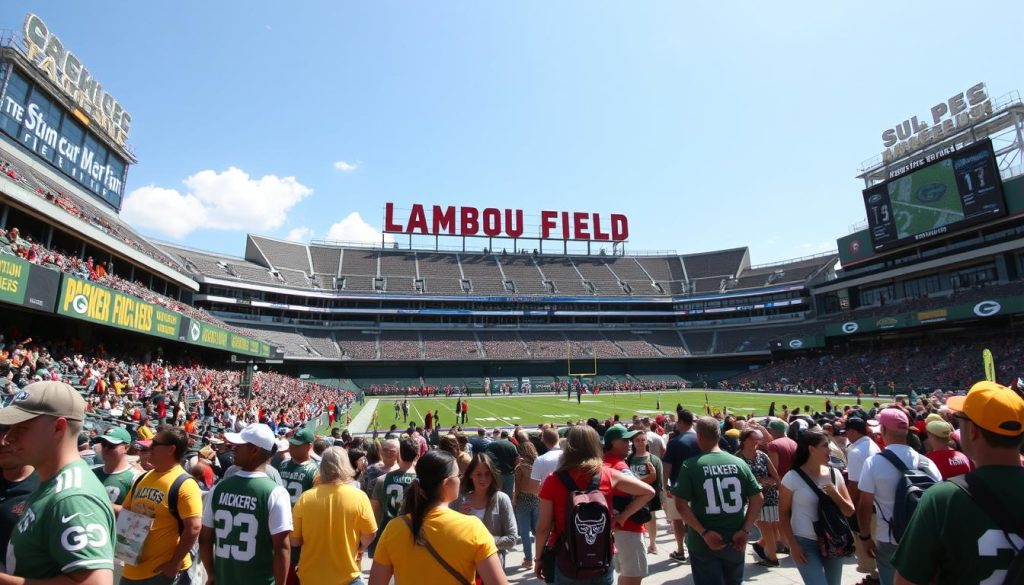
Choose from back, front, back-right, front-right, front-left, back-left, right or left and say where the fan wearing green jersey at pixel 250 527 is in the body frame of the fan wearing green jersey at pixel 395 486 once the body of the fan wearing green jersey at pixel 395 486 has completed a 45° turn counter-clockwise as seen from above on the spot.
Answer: left

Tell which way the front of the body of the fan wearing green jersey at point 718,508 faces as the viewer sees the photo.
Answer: away from the camera

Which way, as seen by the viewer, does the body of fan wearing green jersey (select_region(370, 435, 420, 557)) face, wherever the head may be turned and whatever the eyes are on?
away from the camera

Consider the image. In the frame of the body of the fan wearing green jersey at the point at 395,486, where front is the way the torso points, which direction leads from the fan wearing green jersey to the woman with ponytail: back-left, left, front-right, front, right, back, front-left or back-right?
back

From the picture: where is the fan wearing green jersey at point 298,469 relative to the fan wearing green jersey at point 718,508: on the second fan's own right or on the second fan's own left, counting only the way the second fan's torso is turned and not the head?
on the second fan's own left

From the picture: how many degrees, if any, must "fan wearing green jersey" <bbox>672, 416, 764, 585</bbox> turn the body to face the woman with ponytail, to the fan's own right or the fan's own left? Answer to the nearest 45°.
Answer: approximately 135° to the fan's own left

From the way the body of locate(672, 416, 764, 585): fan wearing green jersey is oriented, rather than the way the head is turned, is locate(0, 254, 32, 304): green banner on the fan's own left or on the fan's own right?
on the fan's own left

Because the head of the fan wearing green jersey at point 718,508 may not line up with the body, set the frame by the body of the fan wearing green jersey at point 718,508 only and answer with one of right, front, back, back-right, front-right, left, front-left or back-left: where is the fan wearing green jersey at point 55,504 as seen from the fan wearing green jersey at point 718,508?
back-left

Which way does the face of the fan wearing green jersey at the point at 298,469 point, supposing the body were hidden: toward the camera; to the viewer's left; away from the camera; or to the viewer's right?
away from the camera

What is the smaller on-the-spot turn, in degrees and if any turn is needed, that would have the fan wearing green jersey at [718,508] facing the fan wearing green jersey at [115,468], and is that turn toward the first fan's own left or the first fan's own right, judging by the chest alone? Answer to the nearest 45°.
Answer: approximately 90° to the first fan's own left

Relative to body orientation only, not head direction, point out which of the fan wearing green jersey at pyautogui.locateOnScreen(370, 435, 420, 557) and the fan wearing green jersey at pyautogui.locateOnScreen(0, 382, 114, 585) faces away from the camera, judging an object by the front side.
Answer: the fan wearing green jersey at pyautogui.locateOnScreen(370, 435, 420, 557)
